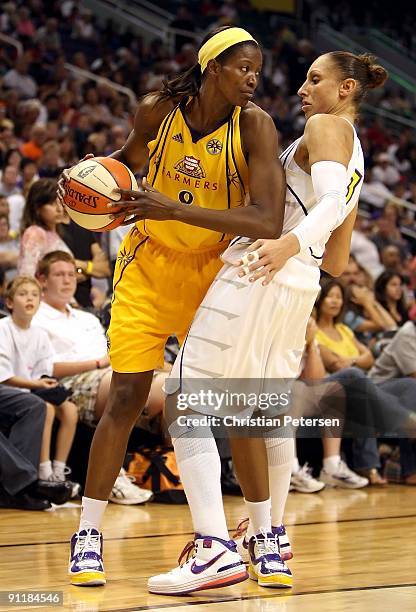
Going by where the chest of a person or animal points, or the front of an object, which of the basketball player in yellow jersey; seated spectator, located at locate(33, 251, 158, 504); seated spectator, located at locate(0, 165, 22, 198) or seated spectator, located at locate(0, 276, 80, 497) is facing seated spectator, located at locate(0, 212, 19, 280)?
seated spectator, located at locate(0, 165, 22, 198)

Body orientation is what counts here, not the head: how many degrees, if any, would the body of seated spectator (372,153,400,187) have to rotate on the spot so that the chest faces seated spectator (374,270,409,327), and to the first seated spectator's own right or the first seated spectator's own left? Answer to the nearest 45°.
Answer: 0° — they already face them

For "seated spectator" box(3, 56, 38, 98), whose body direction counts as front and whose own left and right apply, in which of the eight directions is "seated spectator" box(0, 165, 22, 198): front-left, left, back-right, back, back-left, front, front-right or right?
front

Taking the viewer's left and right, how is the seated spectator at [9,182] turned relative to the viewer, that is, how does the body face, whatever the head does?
facing the viewer

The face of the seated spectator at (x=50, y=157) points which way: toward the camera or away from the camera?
toward the camera

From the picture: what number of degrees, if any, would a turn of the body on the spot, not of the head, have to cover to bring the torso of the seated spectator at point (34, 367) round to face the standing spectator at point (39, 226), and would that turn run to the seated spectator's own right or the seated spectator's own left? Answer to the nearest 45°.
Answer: approximately 135° to the seated spectator's own left

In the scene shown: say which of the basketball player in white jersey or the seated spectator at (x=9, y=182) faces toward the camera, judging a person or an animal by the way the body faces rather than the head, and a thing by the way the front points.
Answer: the seated spectator

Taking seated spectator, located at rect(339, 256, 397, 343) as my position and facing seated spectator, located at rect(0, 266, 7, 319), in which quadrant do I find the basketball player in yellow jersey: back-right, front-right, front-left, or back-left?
front-left

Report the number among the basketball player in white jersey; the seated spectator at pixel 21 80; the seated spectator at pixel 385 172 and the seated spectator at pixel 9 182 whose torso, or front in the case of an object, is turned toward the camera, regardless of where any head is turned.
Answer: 3

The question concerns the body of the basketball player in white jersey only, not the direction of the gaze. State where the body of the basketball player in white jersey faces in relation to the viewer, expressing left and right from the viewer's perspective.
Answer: facing to the left of the viewer

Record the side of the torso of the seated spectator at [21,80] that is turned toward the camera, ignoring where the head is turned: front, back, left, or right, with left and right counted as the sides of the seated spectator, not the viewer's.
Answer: front

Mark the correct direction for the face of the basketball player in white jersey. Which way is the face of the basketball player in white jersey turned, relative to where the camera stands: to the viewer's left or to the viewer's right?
to the viewer's left

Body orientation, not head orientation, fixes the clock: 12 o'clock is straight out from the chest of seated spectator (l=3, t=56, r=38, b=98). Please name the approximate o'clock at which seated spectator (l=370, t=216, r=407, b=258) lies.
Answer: seated spectator (l=370, t=216, r=407, b=258) is roughly at 10 o'clock from seated spectator (l=3, t=56, r=38, b=98).

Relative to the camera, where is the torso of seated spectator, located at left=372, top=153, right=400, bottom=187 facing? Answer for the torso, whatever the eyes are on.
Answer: toward the camera

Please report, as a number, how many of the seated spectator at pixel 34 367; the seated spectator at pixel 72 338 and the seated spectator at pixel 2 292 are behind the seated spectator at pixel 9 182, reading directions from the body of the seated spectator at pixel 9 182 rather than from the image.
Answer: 0

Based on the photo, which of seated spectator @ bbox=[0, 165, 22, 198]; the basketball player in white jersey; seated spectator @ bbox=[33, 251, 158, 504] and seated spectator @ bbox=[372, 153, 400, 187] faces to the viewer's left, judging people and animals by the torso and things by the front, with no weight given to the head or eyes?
the basketball player in white jersey

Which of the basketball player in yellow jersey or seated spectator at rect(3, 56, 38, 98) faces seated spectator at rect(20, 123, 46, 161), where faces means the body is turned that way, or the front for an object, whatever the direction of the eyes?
seated spectator at rect(3, 56, 38, 98)

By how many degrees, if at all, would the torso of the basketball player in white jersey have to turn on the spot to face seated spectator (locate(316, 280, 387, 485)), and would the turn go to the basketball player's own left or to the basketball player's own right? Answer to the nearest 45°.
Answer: approximately 90° to the basketball player's own right

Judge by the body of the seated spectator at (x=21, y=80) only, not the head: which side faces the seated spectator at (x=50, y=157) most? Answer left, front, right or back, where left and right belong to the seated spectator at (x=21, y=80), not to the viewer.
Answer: front
